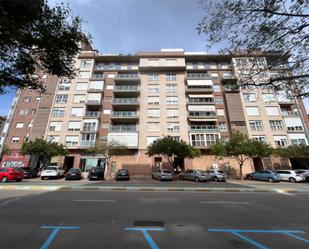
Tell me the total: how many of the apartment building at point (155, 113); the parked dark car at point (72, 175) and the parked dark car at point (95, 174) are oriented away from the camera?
2

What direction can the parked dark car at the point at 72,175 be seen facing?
away from the camera

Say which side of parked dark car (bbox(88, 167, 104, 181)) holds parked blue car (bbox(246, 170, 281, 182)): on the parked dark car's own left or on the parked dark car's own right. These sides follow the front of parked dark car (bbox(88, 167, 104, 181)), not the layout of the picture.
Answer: on the parked dark car's own right

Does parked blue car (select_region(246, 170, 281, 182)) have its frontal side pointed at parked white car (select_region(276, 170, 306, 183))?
no

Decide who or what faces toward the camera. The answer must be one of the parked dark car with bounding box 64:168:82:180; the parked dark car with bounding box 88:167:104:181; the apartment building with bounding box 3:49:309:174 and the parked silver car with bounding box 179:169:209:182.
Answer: the apartment building

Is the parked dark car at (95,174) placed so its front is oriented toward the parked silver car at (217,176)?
no

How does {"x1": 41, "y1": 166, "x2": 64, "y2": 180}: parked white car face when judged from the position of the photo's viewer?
facing away from the viewer and to the right of the viewer

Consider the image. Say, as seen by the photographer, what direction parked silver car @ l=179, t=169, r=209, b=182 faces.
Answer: facing away from the viewer and to the left of the viewer

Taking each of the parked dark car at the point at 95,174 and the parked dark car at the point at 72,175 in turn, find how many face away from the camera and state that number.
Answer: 2

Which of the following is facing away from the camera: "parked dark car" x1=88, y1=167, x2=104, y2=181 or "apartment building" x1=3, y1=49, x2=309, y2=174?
the parked dark car

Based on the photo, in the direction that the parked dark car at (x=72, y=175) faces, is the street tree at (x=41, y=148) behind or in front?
in front

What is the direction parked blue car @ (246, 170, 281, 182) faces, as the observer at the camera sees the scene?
facing away from the viewer and to the left of the viewer

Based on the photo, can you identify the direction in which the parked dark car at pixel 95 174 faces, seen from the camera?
facing away from the viewer

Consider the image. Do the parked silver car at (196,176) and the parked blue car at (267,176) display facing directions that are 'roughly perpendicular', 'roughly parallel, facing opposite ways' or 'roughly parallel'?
roughly parallel

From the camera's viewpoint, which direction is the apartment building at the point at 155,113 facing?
toward the camera

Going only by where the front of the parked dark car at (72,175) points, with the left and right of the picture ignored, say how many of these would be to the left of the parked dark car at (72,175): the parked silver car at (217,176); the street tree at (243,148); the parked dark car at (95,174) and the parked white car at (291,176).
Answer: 0
